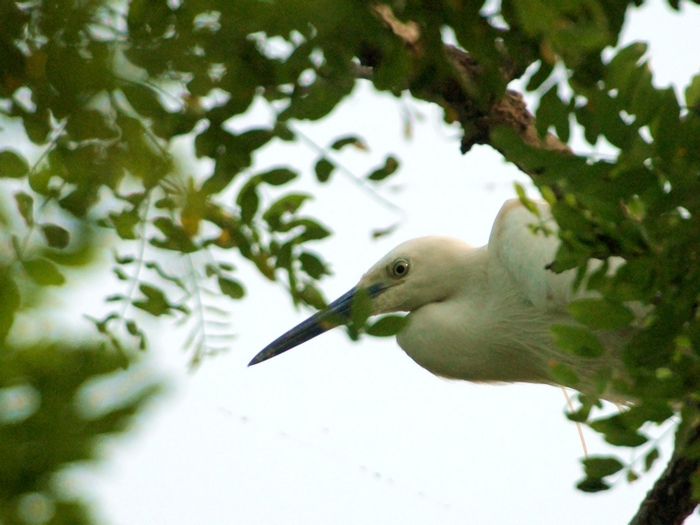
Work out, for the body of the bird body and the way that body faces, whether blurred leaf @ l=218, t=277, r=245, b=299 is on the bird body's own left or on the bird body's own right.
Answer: on the bird body's own left

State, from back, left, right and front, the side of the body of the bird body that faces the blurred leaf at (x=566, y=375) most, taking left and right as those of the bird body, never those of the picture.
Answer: left

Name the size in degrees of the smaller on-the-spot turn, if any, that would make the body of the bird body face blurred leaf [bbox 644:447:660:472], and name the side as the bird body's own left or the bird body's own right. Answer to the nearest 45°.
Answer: approximately 180°

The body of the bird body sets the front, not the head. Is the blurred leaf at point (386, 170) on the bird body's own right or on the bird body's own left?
on the bird body's own left

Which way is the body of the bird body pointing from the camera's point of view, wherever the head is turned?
to the viewer's left
